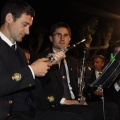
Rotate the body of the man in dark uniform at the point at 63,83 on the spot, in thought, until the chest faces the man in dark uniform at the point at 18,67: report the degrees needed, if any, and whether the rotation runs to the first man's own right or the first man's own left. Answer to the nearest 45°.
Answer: approximately 45° to the first man's own right

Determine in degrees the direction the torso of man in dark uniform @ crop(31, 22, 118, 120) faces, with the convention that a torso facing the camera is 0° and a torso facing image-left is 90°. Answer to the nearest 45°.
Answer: approximately 315°

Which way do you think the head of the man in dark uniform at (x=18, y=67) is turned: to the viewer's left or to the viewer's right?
to the viewer's right

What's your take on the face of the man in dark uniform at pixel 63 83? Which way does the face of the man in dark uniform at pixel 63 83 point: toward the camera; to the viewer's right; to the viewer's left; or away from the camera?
toward the camera
